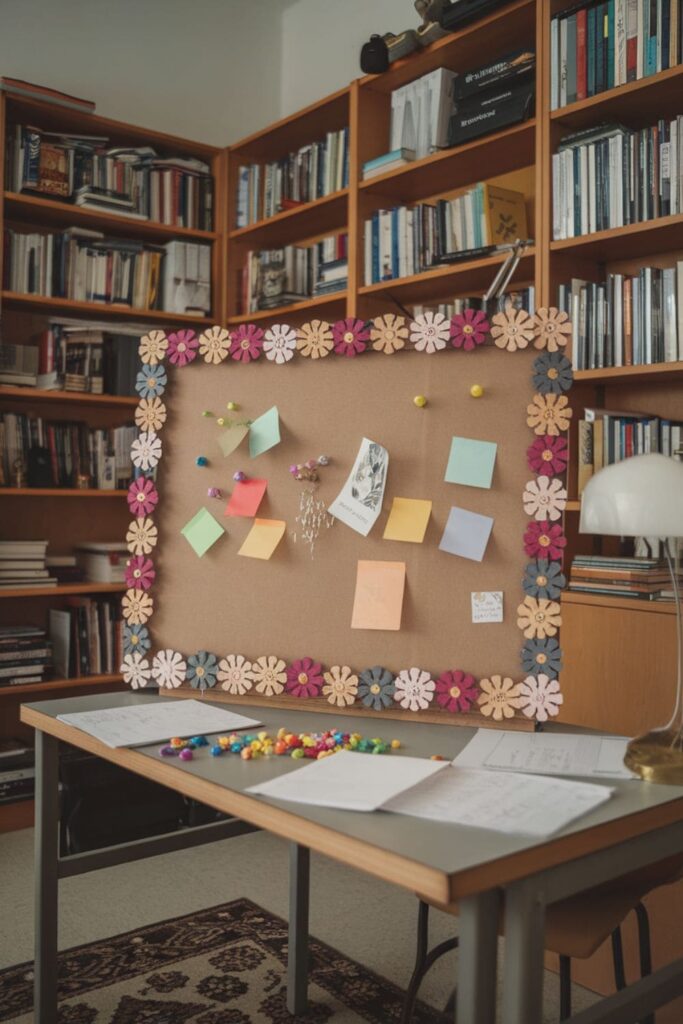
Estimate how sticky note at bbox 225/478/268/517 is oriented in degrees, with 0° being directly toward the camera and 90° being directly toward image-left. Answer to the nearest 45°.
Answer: approximately 0°
